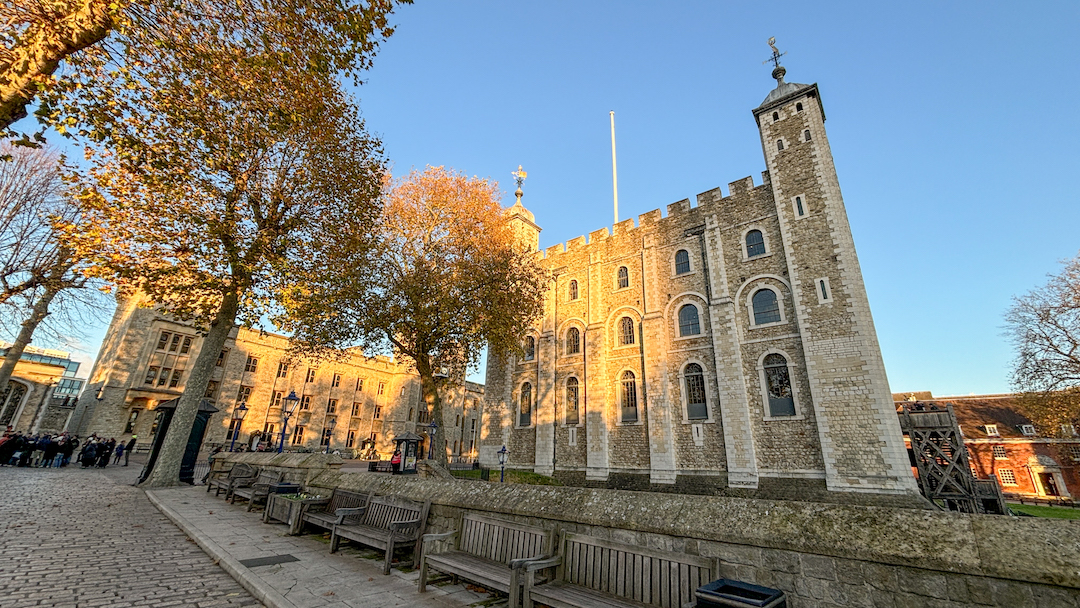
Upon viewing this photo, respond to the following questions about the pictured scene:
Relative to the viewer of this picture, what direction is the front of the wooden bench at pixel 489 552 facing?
facing the viewer and to the left of the viewer

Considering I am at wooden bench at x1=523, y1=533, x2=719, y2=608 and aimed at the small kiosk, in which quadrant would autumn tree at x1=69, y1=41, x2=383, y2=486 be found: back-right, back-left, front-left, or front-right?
front-left

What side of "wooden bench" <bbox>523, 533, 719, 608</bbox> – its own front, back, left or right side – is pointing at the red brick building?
back

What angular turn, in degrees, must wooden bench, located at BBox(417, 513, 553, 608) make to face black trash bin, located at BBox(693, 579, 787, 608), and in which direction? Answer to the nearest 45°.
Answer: approximately 90° to its left

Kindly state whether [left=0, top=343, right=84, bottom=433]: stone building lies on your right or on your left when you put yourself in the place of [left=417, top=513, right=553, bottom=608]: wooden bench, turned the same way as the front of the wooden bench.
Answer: on your right

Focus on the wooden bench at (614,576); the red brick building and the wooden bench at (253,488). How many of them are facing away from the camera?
0

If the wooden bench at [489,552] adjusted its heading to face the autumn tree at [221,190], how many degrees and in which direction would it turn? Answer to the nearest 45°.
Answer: approximately 90° to its right

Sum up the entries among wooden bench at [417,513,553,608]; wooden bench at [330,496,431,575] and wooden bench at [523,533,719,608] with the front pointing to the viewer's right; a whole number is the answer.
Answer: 0

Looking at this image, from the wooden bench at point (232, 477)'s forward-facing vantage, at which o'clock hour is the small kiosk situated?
The small kiosk is roughly at 6 o'clock from the wooden bench.

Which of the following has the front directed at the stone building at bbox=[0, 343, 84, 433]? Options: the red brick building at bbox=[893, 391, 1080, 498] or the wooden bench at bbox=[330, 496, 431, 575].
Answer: the red brick building

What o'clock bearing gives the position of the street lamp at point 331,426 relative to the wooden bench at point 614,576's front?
The street lamp is roughly at 3 o'clock from the wooden bench.

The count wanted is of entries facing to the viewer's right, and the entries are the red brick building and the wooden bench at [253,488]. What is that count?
0

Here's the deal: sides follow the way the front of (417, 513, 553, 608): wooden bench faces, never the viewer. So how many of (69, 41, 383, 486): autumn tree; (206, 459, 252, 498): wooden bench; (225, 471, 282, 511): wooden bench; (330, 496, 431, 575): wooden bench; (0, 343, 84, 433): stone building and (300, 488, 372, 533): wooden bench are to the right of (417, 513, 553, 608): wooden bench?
6

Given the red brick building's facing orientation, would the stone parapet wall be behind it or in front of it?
in front

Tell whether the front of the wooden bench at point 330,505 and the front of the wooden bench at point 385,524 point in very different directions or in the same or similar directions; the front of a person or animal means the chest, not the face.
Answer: same or similar directions

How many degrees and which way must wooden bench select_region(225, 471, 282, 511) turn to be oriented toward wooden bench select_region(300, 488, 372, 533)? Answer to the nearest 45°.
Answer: approximately 45° to its left

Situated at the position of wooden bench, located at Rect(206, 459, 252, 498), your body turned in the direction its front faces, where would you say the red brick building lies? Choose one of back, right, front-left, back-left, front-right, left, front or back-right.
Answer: back-left

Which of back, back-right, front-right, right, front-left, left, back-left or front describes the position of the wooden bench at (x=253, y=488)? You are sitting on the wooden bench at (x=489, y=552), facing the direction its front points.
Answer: right

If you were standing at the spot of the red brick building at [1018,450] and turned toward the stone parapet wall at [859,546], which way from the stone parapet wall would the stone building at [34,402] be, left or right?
right
